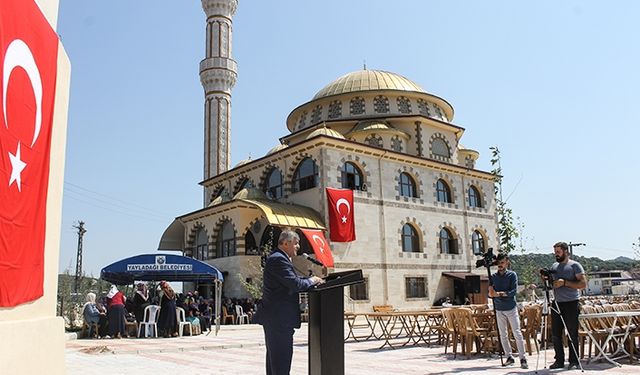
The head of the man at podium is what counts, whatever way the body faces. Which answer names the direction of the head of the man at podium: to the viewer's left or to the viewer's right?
to the viewer's right

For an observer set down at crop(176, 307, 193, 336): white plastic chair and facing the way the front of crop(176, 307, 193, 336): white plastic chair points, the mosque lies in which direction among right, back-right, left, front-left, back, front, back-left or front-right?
left

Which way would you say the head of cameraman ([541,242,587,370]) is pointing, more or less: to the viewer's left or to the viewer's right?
to the viewer's left

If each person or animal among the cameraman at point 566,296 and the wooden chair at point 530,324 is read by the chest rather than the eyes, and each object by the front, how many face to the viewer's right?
0

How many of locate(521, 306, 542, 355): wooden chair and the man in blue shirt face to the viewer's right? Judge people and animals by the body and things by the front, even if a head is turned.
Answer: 0

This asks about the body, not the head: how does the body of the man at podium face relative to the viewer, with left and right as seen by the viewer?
facing to the right of the viewer

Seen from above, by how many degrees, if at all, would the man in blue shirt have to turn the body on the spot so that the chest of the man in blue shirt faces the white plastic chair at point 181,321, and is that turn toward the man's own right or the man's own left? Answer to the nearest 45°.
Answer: approximately 90° to the man's own right

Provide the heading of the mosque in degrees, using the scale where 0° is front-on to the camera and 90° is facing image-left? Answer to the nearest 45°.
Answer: approximately 45°

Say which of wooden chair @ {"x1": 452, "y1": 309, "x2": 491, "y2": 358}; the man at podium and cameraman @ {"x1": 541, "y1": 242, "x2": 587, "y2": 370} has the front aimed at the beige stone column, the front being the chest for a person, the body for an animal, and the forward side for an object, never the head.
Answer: the cameraman
